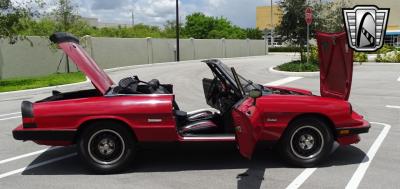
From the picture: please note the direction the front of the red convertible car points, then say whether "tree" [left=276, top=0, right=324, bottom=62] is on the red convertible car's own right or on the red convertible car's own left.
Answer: on the red convertible car's own left

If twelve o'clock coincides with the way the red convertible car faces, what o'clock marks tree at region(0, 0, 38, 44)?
The tree is roughly at 8 o'clock from the red convertible car.

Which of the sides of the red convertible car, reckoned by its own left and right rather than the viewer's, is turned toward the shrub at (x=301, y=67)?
left

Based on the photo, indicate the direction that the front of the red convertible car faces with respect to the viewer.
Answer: facing to the right of the viewer

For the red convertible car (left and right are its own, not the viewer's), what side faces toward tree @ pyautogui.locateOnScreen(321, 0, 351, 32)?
left
